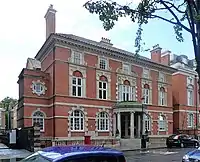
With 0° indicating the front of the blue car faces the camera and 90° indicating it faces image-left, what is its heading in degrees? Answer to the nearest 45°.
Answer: approximately 45°

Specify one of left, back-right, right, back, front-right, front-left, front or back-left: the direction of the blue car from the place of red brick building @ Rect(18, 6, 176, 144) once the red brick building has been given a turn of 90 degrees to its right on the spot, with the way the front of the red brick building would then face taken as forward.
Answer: front-left

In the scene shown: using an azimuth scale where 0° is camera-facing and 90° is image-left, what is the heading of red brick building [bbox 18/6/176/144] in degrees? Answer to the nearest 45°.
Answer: approximately 315°

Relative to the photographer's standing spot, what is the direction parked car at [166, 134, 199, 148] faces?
facing away from the viewer and to the right of the viewer

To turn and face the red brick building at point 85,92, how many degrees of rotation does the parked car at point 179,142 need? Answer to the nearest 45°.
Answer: approximately 180°

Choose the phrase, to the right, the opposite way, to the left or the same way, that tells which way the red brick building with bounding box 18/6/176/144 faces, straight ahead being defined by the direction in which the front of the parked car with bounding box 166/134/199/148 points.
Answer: to the right
